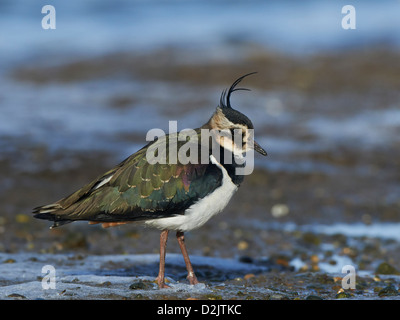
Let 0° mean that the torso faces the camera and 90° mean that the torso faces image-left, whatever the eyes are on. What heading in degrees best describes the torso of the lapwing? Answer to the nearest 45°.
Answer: approximately 270°

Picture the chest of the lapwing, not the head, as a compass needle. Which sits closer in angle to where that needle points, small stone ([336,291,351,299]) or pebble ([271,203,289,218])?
the small stone

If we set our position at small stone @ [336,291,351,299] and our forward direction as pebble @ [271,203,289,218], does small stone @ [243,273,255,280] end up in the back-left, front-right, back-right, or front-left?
front-left

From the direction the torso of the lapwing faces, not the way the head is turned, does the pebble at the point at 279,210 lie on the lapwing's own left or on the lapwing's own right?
on the lapwing's own left

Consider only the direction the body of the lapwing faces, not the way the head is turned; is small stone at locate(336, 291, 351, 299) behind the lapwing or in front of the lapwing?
in front

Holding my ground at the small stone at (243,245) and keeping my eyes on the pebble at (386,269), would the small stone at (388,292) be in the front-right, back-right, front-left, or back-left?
front-right

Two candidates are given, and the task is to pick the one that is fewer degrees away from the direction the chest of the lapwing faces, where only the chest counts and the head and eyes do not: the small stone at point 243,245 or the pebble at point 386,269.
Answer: the pebble

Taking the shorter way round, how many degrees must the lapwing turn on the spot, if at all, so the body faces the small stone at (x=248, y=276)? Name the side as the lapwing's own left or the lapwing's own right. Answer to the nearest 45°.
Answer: approximately 45° to the lapwing's own left

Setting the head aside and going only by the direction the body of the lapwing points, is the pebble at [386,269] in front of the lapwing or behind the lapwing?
in front
